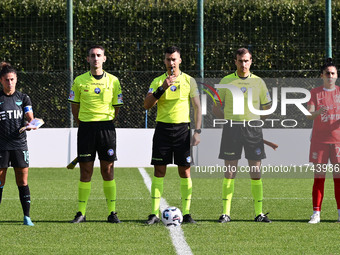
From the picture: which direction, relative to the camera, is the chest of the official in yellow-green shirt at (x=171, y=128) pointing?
toward the camera

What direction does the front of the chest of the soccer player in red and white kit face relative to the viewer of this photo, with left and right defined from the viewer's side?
facing the viewer

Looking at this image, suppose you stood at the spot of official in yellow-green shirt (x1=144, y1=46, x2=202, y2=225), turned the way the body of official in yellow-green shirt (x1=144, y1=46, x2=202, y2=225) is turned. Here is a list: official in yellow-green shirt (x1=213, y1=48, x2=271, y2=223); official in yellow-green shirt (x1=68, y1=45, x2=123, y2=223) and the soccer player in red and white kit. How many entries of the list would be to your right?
1

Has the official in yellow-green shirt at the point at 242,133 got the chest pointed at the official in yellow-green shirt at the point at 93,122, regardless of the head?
no

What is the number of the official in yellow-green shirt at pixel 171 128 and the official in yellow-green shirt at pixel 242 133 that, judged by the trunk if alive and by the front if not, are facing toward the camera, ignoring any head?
2

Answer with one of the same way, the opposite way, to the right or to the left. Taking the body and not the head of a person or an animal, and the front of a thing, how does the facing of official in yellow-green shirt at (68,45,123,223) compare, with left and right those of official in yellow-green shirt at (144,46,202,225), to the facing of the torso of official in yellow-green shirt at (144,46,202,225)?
the same way

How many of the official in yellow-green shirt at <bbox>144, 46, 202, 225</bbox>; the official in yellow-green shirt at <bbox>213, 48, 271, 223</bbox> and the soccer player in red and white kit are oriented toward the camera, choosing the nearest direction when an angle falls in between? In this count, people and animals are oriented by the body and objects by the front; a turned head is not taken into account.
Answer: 3

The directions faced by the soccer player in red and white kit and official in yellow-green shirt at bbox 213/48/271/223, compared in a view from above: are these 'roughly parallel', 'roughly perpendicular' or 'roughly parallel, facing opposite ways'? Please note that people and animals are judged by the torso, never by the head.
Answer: roughly parallel

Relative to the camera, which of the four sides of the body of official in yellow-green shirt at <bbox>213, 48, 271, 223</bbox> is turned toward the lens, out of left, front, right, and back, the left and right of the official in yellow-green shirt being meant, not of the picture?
front

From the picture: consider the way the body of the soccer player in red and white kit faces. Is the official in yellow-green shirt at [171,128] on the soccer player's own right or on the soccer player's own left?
on the soccer player's own right

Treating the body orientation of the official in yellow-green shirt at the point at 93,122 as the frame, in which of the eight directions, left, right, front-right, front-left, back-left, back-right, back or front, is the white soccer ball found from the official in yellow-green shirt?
front-left

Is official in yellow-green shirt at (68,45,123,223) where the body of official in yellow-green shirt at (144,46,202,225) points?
no

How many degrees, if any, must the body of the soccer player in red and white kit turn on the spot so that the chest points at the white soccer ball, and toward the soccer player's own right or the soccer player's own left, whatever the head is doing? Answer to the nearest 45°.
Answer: approximately 45° to the soccer player's own right

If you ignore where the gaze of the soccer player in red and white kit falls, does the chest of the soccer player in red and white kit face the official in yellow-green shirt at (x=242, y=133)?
no

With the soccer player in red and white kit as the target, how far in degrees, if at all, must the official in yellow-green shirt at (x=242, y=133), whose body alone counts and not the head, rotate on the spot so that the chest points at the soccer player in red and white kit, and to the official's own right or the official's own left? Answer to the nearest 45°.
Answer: approximately 90° to the official's own left
